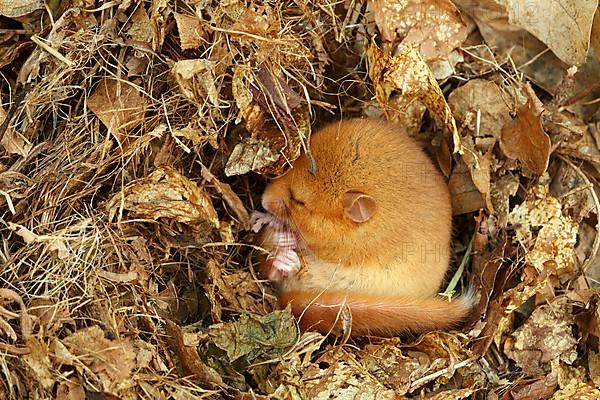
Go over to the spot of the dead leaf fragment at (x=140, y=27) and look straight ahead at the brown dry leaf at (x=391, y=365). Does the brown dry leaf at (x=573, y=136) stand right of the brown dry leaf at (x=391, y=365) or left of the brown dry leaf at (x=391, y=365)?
left

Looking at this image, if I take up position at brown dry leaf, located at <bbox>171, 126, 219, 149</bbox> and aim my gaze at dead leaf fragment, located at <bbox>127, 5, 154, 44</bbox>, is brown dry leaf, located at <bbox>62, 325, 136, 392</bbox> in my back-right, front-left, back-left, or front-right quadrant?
back-left

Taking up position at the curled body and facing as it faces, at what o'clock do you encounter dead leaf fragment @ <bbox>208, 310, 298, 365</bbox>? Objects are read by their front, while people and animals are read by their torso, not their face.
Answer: The dead leaf fragment is roughly at 10 o'clock from the curled body.

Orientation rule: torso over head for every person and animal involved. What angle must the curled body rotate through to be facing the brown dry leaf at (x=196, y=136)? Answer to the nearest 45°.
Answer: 0° — it already faces it

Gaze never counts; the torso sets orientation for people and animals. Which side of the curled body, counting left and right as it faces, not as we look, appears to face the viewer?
left

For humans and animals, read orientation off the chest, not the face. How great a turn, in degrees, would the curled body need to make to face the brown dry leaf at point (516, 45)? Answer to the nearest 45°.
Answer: approximately 135° to its right

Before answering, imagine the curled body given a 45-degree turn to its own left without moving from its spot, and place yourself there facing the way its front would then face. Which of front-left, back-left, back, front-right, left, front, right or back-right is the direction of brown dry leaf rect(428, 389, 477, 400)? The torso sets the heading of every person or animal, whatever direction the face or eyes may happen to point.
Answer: left

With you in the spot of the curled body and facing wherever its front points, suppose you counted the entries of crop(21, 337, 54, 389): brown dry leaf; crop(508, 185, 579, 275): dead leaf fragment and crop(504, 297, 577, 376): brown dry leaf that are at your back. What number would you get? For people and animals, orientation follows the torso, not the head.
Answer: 2

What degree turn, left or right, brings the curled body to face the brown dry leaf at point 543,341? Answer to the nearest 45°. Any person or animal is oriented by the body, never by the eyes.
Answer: approximately 180°

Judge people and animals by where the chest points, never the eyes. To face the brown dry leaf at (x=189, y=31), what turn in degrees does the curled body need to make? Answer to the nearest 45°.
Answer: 0° — it already faces it

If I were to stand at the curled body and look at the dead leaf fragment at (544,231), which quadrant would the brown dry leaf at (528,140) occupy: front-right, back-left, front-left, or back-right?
front-left

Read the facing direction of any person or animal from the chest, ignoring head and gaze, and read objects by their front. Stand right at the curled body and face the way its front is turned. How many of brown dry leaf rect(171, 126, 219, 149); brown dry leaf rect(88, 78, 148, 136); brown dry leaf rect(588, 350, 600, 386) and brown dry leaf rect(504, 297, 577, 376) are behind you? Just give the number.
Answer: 2

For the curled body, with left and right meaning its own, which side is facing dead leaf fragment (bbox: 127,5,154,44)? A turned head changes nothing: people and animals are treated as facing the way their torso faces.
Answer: front

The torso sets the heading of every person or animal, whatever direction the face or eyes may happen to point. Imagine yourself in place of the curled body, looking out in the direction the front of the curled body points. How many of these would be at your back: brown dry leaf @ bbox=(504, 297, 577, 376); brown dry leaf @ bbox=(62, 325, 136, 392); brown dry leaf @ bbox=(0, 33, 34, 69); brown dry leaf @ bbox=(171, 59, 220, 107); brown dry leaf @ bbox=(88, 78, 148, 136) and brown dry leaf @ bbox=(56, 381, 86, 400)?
1

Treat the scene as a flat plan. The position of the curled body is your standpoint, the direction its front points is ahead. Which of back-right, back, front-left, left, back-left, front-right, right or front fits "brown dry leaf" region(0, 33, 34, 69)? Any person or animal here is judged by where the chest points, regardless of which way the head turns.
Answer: front

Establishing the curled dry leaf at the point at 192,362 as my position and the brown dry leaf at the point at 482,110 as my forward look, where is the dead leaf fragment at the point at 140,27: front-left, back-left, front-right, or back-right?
front-left
